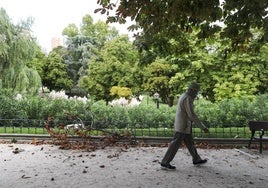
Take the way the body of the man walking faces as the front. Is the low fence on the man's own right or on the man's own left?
on the man's own left

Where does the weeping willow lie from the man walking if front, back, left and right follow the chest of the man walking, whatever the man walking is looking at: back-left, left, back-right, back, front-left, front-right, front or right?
back-left

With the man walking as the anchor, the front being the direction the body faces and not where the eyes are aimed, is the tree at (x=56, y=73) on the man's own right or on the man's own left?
on the man's own left

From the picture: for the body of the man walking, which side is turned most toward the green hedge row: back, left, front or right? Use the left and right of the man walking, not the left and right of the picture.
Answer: left

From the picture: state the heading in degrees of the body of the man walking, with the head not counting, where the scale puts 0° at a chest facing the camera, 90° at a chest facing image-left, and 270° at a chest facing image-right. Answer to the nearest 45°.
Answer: approximately 270°
